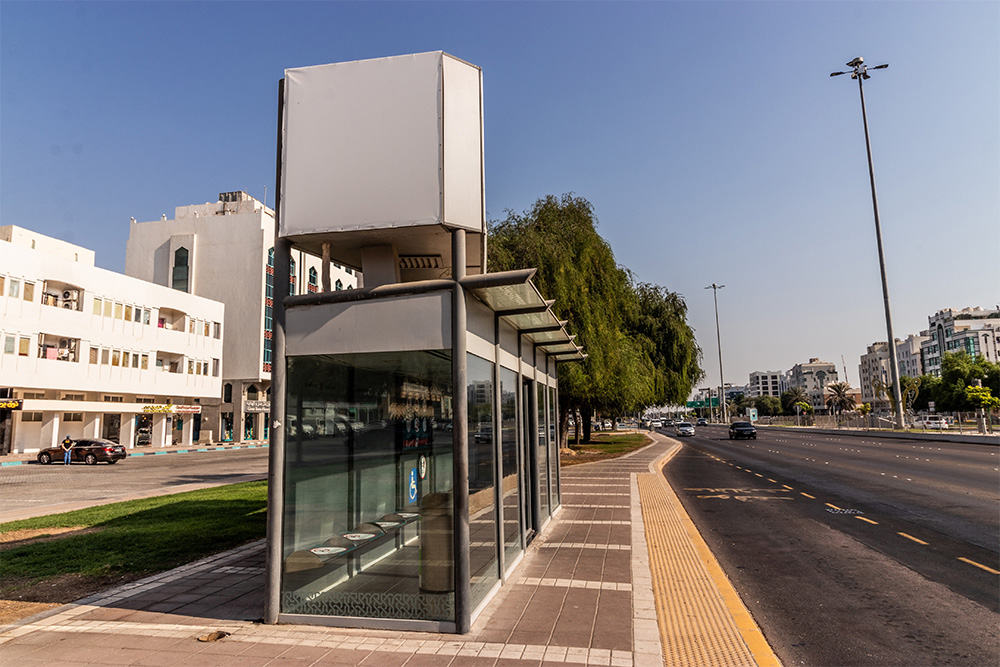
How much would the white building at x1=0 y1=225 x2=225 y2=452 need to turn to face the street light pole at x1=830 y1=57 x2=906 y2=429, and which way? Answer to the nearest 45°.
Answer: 0° — it already faces it

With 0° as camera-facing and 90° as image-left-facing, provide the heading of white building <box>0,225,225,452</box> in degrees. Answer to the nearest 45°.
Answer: approximately 315°

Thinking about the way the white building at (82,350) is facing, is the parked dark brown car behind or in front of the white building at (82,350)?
in front

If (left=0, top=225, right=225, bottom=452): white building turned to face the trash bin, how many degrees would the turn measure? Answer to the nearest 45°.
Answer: approximately 45° to its right

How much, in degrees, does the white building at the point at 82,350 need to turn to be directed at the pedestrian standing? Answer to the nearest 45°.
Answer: approximately 45° to its right

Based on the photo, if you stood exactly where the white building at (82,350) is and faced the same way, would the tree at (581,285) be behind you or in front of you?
in front
